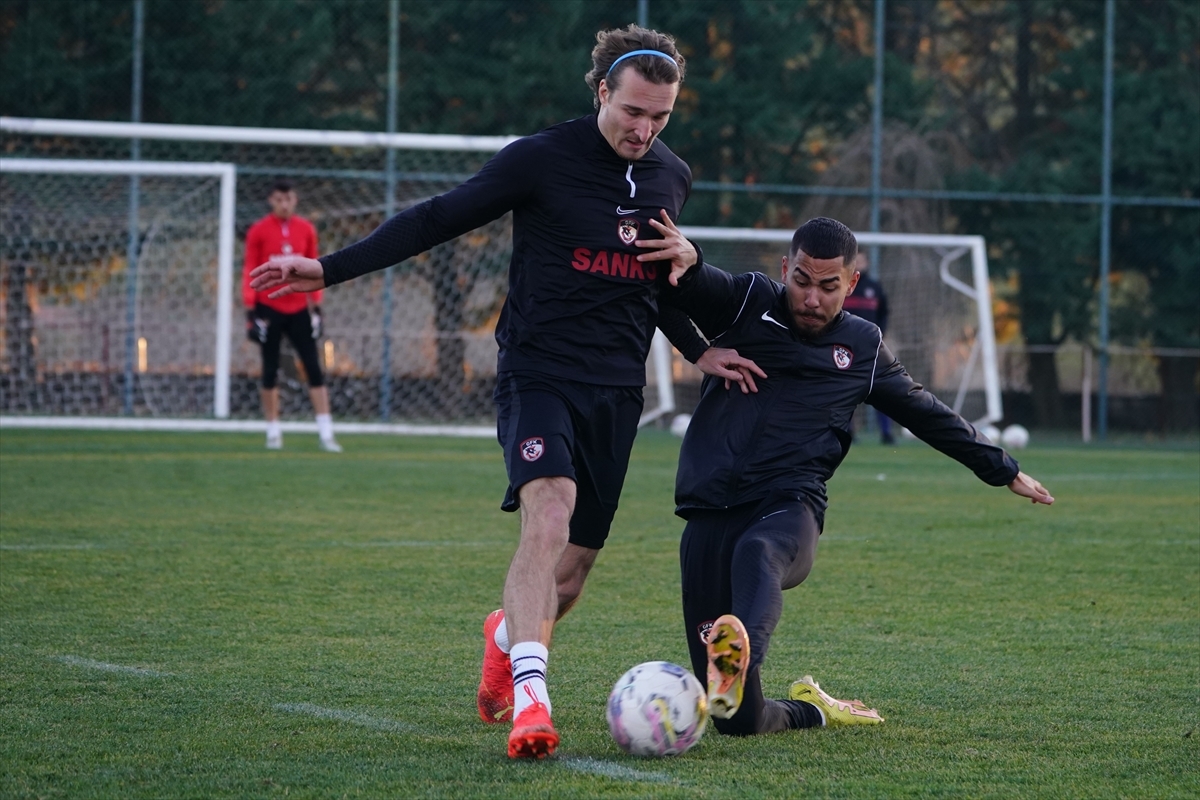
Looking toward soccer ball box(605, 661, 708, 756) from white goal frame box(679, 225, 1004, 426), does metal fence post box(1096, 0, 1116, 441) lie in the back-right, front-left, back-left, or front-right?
back-left

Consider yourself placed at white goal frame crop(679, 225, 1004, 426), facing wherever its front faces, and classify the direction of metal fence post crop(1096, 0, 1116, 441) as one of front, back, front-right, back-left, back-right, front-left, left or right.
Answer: back-left

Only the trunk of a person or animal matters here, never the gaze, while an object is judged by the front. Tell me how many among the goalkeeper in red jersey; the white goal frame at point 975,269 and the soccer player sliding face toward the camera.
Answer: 3

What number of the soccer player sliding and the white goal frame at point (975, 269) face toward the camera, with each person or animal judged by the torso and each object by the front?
2

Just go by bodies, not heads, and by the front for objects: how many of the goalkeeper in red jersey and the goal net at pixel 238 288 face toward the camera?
2

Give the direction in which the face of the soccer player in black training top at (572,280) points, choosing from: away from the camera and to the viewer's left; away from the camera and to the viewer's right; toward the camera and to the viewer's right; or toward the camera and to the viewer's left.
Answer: toward the camera and to the viewer's right

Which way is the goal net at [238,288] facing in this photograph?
toward the camera

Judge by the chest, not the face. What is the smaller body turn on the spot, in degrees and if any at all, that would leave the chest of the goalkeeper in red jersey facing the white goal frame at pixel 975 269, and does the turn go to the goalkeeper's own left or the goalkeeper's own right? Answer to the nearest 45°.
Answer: approximately 135° to the goalkeeper's own left

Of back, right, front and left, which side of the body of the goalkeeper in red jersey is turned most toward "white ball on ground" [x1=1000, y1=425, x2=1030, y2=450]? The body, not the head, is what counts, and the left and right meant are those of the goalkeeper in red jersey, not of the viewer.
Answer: left

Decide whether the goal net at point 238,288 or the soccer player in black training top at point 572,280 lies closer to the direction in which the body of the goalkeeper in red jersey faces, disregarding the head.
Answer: the soccer player in black training top

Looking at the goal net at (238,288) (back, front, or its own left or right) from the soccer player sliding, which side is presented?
front

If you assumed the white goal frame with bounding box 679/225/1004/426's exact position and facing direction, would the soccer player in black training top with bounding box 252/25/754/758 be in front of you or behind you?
in front

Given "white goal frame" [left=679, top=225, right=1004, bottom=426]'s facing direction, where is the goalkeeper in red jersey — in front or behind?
in front

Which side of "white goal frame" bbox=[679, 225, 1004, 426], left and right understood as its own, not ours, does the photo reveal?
front

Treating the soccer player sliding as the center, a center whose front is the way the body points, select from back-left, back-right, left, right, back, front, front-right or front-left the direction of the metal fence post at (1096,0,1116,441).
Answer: back
